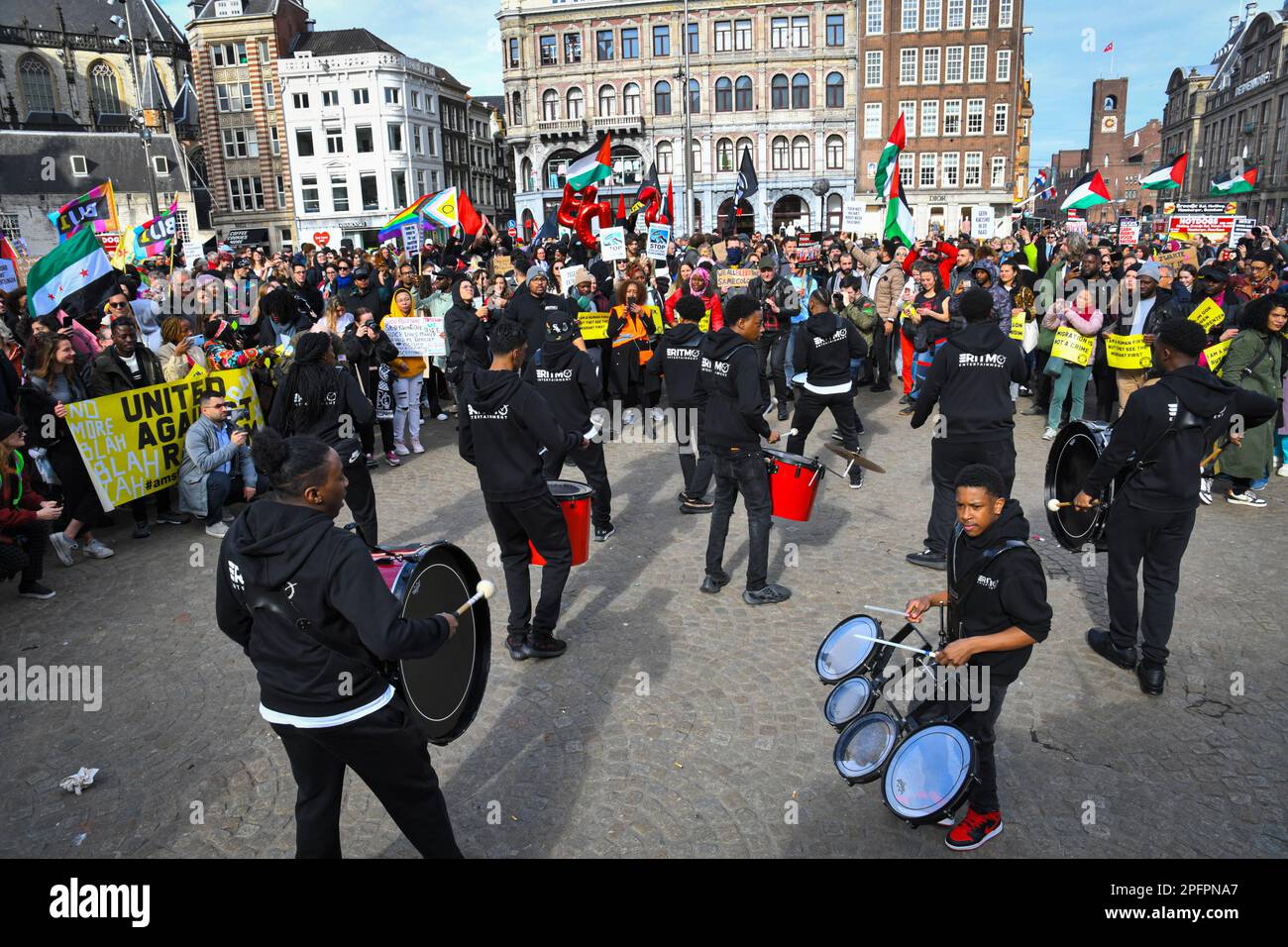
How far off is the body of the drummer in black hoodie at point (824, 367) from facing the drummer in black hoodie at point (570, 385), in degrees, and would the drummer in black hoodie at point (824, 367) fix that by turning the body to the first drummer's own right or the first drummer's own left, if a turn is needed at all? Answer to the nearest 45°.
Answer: approximately 135° to the first drummer's own left

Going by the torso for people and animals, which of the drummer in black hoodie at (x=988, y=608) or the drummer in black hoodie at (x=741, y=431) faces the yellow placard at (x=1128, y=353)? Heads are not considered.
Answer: the drummer in black hoodie at (x=741, y=431)

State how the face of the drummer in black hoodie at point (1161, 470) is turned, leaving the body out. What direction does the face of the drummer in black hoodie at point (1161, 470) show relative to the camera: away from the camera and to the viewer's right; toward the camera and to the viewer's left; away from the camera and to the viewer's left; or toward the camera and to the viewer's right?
away from the camera and to the viewer's left

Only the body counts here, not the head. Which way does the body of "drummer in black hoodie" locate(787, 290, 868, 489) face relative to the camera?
away from the camera

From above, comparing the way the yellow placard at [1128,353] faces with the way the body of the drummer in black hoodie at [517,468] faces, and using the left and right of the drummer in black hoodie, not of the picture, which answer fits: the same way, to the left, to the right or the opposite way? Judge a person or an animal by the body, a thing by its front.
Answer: the opposite way

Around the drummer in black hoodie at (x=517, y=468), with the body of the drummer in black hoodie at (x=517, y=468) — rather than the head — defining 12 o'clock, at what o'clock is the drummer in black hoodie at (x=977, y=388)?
the drummer in black hoodie at (x=977, y=388) is roughly at 1 o'clock from the drummer in black hoodie at (x=517, y=468).

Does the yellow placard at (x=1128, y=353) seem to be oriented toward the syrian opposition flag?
no

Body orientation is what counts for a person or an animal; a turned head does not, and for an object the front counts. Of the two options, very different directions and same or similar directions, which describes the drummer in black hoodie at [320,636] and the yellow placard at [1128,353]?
very different directions

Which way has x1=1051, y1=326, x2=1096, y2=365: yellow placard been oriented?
toward the camera

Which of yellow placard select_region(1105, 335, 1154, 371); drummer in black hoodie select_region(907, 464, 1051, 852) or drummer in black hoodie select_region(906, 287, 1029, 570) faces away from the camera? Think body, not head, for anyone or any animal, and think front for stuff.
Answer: drummer in black hoodie select_region(906, 287, 1029, 570)

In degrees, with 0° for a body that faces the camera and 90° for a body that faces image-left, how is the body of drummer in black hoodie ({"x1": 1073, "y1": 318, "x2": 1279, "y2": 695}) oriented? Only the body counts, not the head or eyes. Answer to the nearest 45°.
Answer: approximately 135°

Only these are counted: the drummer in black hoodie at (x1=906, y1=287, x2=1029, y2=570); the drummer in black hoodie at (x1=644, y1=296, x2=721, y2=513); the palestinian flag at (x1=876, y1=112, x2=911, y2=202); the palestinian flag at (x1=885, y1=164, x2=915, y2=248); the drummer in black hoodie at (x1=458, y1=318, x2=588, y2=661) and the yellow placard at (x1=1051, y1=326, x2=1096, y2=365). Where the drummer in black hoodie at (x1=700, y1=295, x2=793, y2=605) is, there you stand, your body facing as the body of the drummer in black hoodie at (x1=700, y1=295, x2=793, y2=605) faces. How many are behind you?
1

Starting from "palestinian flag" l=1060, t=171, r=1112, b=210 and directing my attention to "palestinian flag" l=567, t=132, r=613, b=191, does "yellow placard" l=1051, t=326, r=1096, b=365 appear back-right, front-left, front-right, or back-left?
front-left

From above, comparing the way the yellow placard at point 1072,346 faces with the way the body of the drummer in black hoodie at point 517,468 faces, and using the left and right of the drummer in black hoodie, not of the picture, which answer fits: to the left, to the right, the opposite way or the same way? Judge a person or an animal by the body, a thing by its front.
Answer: the opposite way

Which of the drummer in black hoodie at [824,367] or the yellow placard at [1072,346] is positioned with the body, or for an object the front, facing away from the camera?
the drummer in black hoodie

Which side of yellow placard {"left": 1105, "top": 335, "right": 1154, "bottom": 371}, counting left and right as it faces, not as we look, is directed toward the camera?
front

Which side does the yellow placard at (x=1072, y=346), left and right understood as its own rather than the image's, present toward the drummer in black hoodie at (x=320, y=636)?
front

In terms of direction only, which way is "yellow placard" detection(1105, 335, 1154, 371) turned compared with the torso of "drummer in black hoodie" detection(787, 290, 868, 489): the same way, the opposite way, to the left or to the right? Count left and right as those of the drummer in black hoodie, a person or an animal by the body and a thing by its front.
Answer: the opposite way

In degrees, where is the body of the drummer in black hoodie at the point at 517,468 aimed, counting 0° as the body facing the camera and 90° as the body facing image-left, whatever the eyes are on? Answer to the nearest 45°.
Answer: approximately 225°

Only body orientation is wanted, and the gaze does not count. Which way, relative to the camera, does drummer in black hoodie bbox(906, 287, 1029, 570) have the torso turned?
away from the camera

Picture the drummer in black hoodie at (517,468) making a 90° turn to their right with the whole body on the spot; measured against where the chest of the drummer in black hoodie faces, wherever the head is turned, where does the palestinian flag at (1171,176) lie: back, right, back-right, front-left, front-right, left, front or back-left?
left

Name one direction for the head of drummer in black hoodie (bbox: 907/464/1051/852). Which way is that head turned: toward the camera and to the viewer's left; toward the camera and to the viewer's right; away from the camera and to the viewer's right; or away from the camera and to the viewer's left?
toward the camera and to the viewer's left
